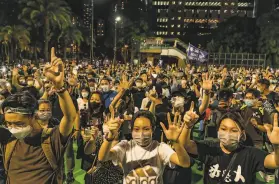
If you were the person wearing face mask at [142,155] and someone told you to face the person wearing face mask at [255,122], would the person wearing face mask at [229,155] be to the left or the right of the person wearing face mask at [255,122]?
right

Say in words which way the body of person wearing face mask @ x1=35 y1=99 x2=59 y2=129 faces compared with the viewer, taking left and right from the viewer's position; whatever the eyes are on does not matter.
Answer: facing the viewer

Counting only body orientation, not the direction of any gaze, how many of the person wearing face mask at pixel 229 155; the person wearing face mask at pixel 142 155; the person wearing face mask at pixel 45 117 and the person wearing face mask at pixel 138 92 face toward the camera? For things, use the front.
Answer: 4

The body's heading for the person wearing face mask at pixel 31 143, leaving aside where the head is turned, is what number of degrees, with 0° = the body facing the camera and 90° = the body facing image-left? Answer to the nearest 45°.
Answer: approximately 45°

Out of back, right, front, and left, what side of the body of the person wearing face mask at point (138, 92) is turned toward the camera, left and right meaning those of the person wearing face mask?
front

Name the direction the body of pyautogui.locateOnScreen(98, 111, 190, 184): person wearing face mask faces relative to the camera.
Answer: toward the camera

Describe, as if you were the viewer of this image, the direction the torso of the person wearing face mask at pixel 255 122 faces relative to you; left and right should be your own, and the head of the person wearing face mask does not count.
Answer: facing the viewer and to the left of the viewer

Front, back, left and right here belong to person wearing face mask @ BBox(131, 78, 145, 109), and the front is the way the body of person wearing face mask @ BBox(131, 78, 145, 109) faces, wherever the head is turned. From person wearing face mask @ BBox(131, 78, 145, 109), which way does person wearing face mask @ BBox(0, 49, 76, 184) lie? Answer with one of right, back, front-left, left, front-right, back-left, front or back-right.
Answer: front

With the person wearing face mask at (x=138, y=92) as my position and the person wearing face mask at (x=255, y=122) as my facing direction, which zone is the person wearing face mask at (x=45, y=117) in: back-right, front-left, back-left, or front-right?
front-right
